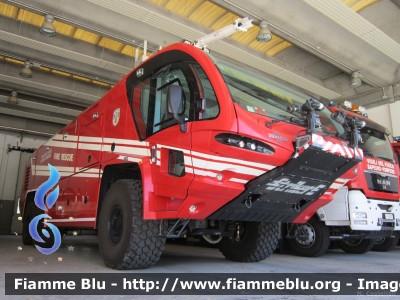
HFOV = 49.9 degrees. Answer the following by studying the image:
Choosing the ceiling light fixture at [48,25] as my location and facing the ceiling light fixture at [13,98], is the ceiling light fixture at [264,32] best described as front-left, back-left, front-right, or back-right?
back-right

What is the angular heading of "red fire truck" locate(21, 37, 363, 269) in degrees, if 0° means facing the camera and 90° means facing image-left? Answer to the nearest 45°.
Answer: approximately 315°

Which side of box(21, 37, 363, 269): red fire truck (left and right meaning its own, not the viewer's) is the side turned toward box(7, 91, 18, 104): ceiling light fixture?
back

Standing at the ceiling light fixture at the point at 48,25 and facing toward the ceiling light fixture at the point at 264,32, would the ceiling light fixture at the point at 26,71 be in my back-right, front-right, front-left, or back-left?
back-left

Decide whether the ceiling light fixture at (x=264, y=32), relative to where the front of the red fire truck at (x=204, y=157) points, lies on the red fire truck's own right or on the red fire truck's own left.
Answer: on the red fire truck's own left

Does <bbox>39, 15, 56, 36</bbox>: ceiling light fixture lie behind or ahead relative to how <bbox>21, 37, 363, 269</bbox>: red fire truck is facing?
behind

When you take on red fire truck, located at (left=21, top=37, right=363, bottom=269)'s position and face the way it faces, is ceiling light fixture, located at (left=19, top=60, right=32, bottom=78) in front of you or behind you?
behind
